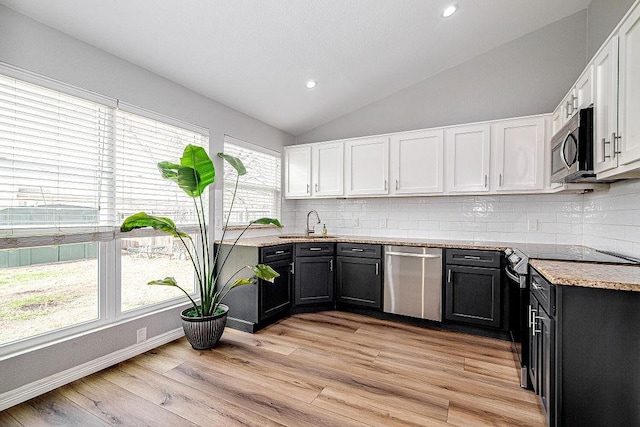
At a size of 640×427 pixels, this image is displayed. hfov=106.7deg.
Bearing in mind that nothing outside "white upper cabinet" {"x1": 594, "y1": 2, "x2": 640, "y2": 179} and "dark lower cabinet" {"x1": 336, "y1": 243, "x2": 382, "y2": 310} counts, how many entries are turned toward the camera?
1

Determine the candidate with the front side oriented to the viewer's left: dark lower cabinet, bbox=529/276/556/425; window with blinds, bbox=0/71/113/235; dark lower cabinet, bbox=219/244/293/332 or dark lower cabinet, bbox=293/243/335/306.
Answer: dark lower cabinet, bbox=529/276/556/425

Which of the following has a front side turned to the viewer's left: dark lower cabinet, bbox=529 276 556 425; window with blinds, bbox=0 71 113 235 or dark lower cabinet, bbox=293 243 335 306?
dark lower cabinet, bbox=529 276 556 425

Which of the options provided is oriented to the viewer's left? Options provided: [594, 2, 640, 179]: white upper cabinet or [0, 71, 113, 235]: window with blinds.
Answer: the white upper cabinet

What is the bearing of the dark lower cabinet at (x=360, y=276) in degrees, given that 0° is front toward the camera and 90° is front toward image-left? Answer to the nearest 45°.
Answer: approximately 0°

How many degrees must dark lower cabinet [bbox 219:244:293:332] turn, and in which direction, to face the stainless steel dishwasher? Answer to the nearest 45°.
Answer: approximately 45° to its left

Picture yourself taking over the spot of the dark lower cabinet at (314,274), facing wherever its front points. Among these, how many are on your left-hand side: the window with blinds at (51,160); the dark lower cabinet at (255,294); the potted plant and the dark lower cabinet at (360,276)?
1

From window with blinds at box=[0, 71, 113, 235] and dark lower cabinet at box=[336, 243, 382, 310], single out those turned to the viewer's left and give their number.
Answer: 0

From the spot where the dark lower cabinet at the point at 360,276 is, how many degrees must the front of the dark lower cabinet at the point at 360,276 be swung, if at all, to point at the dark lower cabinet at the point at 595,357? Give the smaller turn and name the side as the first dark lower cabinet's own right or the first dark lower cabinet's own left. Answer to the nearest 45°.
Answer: approximately 45° to the first dark lower cabinet's own left

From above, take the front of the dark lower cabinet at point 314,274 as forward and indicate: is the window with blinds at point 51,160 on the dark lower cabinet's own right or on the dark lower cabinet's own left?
on the dark lower cabinet's own right

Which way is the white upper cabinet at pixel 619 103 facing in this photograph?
to the viewer's left

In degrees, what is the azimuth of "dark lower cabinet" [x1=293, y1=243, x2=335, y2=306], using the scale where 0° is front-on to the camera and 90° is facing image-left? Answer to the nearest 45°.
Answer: approximately 0°

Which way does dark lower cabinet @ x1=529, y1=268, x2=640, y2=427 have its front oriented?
to the viewer's left
